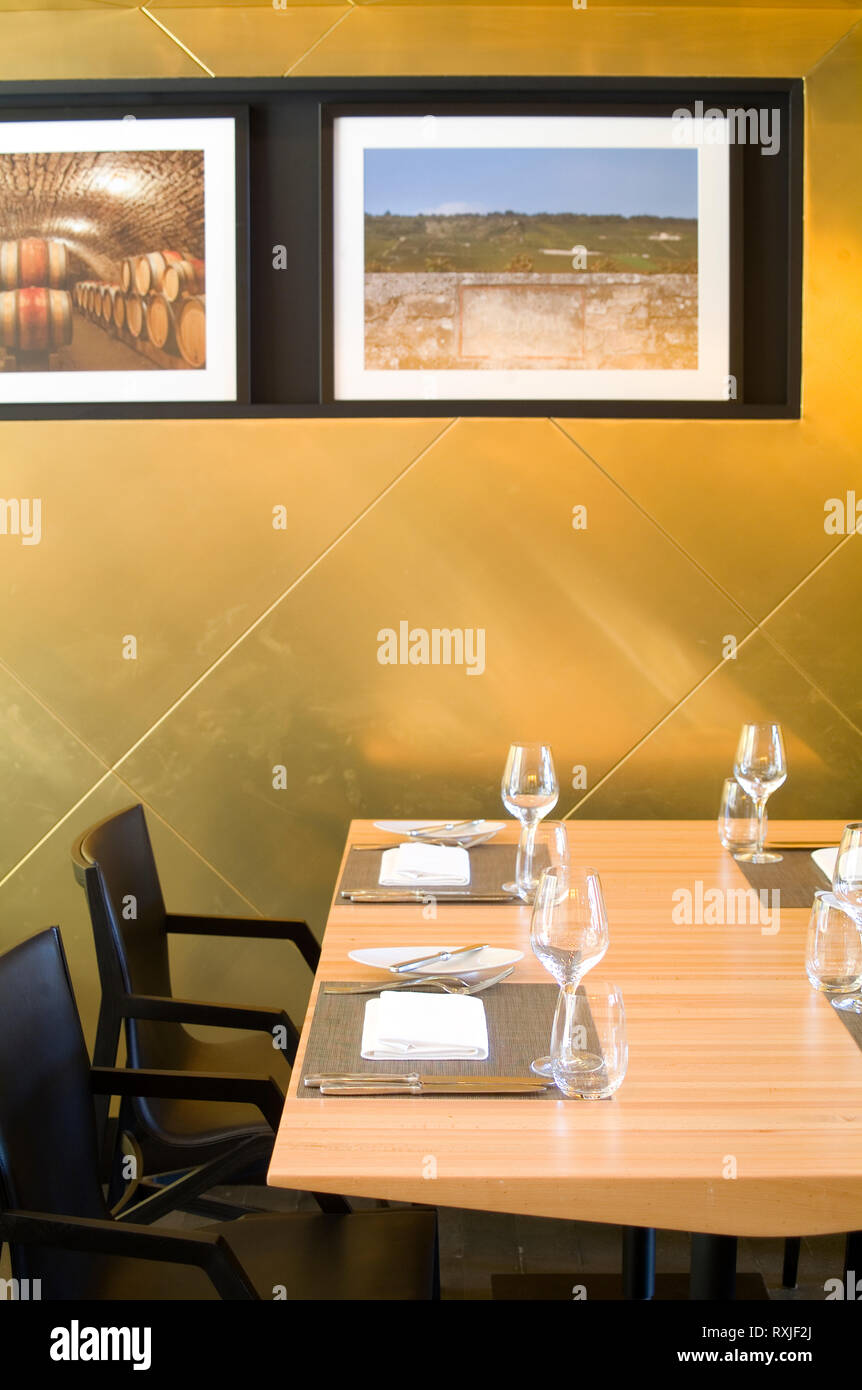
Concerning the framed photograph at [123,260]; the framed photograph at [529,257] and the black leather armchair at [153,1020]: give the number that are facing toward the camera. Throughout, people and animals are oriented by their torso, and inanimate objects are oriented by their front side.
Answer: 2

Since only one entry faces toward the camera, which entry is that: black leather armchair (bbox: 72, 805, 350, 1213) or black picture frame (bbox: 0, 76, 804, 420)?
the black picture frame

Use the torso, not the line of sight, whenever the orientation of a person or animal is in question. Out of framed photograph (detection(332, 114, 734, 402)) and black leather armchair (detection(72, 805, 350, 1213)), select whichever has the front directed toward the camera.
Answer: the framed photograph

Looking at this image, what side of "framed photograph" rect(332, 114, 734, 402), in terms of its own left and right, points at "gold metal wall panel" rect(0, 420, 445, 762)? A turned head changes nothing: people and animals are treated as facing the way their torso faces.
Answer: right

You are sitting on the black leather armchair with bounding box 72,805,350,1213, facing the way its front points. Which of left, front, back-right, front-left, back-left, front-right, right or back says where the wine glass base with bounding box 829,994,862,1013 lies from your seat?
front-right

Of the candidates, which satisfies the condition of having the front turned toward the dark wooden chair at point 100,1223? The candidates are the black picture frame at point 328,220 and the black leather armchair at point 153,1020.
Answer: the black picture frame

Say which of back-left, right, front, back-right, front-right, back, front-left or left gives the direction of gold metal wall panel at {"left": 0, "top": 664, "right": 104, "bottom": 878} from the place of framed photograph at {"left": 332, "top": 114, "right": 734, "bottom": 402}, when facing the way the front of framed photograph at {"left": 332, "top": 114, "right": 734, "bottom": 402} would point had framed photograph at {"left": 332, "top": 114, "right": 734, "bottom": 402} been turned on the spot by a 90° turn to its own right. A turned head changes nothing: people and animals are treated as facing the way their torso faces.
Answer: front

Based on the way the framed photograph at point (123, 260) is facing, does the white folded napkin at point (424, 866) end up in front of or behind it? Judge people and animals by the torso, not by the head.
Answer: in front

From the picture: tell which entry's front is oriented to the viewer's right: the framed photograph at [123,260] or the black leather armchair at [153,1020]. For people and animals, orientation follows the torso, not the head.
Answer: the black leather armchair

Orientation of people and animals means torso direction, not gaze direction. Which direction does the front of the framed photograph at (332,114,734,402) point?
toward the camera

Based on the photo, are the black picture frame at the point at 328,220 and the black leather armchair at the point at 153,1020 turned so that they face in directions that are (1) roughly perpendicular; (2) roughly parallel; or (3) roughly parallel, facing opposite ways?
roughly perpendicular

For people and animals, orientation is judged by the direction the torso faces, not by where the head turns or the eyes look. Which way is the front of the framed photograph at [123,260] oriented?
toward the camera

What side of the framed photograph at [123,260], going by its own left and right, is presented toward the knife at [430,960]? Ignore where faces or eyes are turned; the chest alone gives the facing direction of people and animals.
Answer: front

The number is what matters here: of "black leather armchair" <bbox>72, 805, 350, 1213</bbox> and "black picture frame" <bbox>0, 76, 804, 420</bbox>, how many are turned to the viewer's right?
1

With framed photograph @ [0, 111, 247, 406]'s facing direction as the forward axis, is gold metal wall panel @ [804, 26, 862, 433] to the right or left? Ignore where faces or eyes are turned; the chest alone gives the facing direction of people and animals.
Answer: on its left
